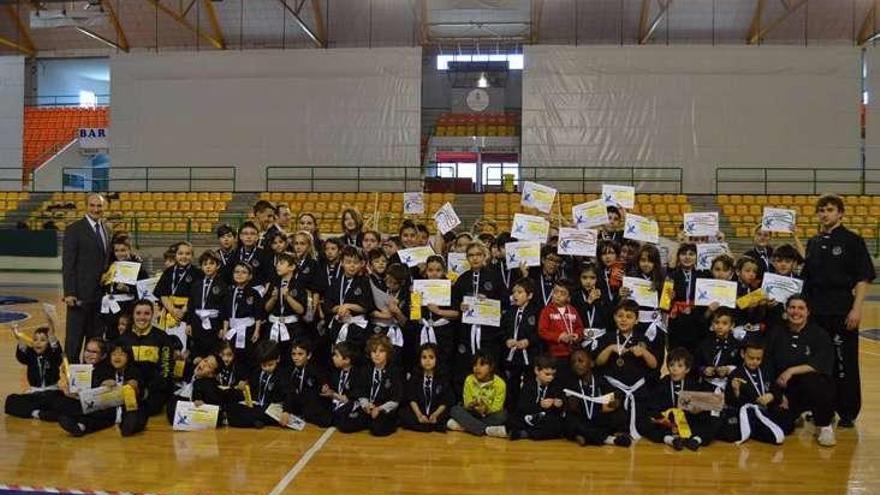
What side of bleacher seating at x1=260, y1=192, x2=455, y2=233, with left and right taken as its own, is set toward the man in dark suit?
front

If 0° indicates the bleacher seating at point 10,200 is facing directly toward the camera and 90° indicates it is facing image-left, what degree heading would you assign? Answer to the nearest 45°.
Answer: approximately 0°

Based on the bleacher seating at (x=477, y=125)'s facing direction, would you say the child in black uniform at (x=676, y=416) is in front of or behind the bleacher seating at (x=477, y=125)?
in front

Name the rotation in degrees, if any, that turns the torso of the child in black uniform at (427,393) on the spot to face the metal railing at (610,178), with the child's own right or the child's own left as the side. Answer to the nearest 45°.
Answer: approximately 180°

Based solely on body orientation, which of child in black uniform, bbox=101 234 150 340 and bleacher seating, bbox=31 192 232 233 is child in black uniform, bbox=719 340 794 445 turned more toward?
the child in black uniform

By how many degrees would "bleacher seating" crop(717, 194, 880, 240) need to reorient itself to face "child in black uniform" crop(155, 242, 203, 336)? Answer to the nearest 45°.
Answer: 0° — it already faces them
